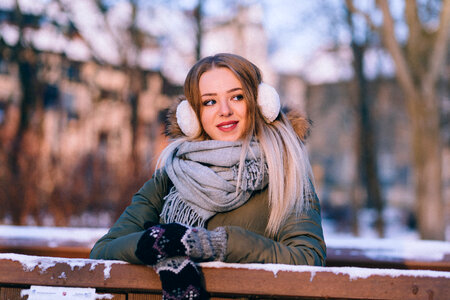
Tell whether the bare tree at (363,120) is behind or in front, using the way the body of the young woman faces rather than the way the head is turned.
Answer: behind

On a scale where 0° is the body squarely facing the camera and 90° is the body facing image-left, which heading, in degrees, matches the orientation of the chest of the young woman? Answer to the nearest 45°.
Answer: approximately 0°

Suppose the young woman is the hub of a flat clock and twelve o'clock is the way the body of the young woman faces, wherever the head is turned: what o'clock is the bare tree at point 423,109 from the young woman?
The bare tree is roughly at 7 o'clock from the young woman.

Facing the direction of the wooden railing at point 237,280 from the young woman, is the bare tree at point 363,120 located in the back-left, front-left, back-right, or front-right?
back-left
